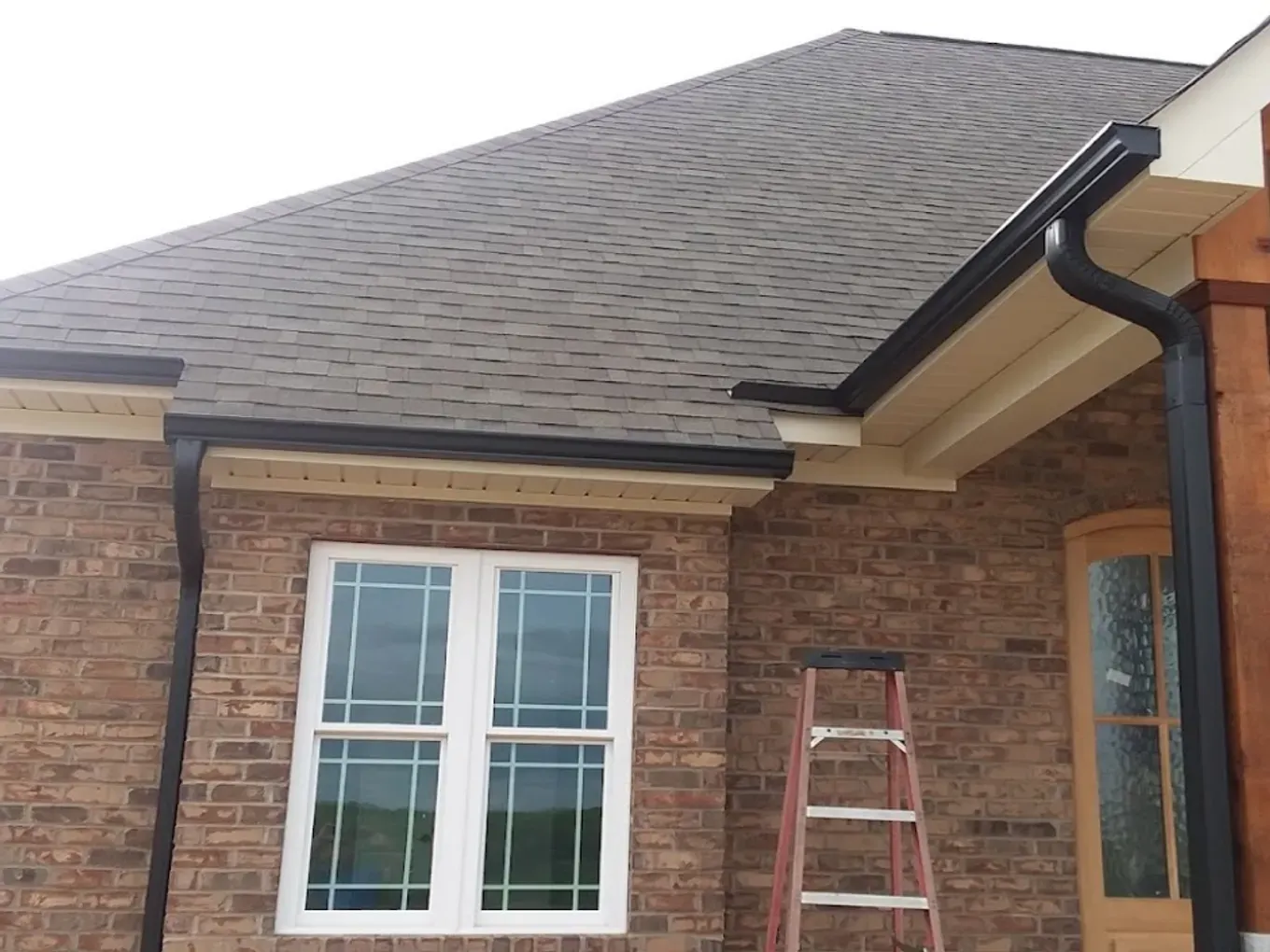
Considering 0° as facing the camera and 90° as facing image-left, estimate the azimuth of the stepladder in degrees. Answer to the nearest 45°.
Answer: approximately 0°
